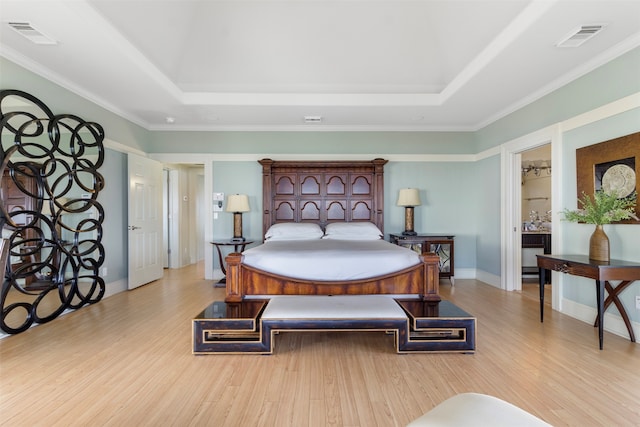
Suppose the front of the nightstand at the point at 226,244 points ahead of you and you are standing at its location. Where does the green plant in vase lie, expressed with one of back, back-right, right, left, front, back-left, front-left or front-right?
front-left

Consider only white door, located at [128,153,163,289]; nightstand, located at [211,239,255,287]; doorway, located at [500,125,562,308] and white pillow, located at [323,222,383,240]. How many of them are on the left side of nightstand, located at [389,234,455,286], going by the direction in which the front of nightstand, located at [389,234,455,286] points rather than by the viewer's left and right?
1

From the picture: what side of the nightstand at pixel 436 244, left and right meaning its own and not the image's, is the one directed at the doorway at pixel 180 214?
right

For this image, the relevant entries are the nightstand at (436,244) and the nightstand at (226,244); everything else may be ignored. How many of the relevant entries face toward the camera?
2

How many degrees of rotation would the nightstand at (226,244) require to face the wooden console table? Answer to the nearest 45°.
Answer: approximately 45° to its left

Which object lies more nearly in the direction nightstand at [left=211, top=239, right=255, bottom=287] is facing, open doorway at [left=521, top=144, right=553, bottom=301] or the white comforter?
the white comforter

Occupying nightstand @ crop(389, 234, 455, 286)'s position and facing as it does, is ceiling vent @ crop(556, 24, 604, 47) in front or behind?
in front

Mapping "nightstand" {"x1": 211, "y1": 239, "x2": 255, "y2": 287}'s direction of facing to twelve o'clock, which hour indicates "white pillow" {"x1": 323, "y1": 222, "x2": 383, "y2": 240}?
The white pillow is roughly at 10 o'clock from the nightstand.

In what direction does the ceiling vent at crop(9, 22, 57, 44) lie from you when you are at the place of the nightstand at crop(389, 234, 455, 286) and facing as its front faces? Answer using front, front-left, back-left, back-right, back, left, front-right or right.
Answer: front-right

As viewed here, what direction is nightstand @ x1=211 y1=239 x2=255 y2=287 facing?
toward the camera

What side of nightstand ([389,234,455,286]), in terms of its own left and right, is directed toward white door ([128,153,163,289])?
right

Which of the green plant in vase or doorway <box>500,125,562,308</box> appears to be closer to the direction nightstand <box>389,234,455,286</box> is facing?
the green plant in vase

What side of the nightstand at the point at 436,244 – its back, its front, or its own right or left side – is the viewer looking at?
front

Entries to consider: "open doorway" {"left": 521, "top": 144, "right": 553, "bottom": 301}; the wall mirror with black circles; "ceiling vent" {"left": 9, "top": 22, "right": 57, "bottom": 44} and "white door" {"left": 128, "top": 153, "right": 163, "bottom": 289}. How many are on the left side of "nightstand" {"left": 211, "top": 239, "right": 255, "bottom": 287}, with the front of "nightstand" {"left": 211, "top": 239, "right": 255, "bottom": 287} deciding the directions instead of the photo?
1
